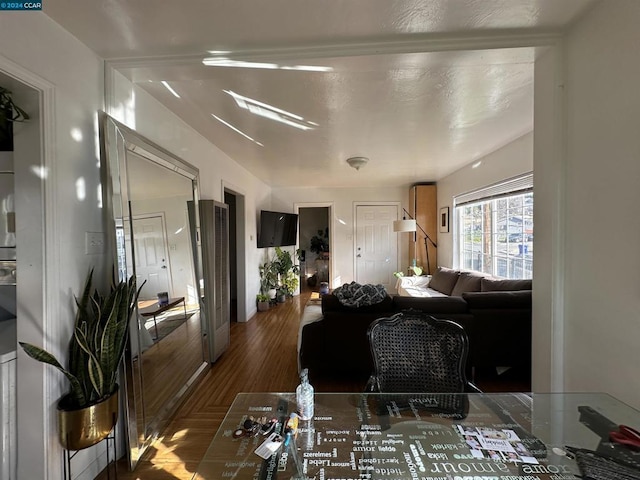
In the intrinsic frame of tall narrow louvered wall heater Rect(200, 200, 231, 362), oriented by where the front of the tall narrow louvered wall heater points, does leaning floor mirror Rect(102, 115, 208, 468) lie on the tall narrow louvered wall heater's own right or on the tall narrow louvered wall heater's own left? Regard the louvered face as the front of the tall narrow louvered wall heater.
on the tall narrow louvered wall heater's own right

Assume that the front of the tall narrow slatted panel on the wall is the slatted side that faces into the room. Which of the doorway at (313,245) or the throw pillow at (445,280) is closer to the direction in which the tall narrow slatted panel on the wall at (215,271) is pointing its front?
the throw pillow

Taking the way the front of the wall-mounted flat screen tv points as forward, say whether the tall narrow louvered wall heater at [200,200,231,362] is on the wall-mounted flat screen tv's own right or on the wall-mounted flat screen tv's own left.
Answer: on the wall-mounted flat screen tv's own right

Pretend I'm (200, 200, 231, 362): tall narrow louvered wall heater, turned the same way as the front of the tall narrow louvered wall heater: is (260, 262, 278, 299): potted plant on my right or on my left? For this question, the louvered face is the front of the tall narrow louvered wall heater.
on my left

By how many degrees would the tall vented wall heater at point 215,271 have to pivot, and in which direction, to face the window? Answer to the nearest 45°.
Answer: approximately 45° to its left

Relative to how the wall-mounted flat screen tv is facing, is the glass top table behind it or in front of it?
in front

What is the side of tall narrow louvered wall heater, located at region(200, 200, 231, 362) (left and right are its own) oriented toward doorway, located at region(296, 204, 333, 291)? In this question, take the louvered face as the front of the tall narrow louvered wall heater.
left

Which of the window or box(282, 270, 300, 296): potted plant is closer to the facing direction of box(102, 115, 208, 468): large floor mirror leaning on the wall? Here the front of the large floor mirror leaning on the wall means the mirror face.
the window

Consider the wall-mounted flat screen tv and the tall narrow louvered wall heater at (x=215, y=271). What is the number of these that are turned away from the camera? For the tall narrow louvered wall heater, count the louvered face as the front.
0

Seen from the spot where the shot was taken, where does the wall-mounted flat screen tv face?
facing the viewer and to the right of the viewer

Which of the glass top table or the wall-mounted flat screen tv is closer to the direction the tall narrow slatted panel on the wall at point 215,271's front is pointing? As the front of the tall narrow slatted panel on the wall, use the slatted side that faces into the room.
the glass top table

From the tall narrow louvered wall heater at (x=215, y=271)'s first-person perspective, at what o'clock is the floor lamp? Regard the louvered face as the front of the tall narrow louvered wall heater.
The floor lamp is roughly at 10 o'clock from the tall narrow louvered wall heater.

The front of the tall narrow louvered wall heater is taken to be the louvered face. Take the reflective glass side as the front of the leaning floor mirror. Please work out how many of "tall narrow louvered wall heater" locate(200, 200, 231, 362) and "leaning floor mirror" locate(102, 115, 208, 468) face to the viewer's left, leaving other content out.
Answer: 0

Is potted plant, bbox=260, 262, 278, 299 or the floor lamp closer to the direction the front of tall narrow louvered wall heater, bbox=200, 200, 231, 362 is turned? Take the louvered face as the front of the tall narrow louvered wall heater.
the floor lamp
